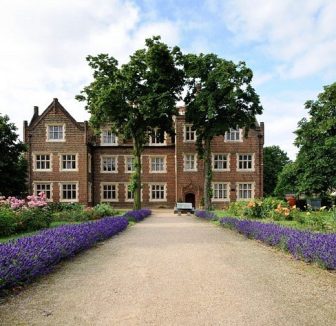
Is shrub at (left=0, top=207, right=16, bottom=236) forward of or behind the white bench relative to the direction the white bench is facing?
forward

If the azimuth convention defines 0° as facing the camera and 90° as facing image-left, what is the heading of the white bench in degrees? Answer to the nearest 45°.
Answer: approximately 0°

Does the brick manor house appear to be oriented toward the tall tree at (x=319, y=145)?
no

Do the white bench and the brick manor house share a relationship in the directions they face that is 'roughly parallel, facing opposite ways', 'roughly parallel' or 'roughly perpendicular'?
roughly parallel

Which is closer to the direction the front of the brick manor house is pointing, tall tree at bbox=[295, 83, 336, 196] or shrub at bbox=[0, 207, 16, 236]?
the shrub

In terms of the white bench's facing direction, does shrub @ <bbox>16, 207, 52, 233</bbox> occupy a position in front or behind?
in front

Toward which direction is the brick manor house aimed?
toward the camera

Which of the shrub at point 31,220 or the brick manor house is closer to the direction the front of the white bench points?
the shrub

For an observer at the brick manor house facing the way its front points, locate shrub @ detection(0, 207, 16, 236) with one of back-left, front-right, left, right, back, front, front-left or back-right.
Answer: front

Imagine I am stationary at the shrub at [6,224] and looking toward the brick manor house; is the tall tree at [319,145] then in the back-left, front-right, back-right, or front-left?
front-right

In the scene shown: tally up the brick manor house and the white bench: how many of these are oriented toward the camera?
2

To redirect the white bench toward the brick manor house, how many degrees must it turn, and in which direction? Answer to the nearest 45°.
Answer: approximately 135° to its right

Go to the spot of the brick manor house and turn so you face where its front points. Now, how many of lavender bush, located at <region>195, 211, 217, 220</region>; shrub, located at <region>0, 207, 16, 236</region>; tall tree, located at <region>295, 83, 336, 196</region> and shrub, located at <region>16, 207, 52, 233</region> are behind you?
0
